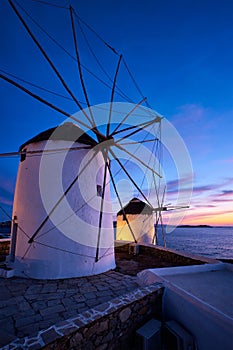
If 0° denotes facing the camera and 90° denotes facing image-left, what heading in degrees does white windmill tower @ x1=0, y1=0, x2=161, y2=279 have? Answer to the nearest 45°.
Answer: approximately 315°

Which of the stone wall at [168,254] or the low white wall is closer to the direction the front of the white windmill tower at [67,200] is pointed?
the low white wall

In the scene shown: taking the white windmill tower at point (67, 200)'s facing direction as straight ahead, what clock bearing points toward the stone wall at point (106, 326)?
The stone wall is roughly at 1 o'clock from the white windmill tower.

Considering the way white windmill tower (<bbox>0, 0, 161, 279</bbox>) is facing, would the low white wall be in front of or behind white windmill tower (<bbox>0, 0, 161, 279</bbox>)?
in front

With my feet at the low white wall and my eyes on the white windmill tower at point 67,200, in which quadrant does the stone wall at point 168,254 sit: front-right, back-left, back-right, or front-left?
front-right

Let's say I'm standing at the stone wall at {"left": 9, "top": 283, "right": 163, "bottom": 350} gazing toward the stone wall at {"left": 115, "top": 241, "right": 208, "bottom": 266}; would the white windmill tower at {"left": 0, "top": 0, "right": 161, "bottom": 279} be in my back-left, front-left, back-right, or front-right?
front-left
